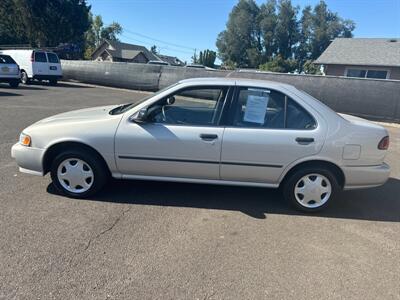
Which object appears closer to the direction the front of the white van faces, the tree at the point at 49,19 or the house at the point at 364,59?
the tree

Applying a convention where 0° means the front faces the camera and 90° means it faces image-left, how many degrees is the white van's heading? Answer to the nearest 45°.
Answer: approximately 135°

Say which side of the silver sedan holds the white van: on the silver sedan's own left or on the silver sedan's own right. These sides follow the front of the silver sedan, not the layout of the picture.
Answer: on the silver sedan's own right

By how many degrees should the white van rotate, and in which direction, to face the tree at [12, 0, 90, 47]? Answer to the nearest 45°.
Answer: approximately 45° to its right

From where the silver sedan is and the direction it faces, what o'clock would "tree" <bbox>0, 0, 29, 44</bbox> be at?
The tree is roughly at 2 o'clock from the silver sedan.

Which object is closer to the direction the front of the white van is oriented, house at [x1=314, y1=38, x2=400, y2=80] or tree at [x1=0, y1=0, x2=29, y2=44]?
the tree

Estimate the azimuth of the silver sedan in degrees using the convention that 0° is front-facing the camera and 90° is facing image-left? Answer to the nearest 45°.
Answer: approximately 90°

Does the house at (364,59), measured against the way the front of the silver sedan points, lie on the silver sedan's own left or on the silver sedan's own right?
on the silver sedan's own right
